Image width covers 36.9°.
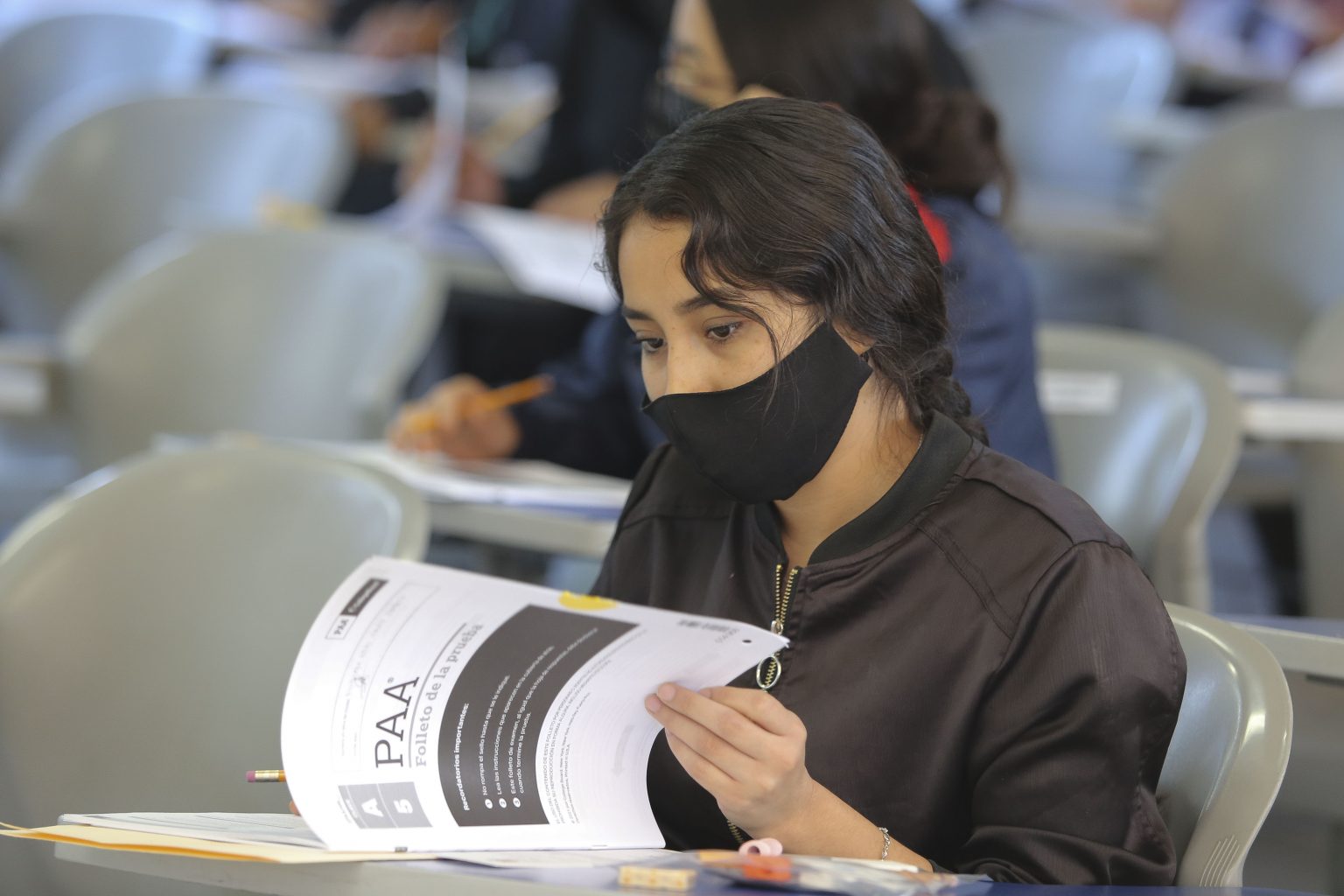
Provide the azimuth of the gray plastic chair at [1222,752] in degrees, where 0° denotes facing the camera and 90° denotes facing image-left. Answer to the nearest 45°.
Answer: approximately 45°

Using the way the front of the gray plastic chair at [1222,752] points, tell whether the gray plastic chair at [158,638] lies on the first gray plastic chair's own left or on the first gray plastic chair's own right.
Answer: on the first gray plastic chair's own right

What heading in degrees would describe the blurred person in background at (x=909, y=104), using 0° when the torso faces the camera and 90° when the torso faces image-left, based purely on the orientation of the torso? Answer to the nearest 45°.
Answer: approximately 90°

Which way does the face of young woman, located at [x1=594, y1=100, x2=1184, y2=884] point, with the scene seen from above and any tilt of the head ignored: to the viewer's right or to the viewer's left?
to the viewer's left

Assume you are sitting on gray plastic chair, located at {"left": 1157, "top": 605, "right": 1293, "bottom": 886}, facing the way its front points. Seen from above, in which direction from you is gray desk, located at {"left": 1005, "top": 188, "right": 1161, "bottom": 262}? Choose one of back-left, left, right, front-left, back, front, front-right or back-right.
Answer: back-right

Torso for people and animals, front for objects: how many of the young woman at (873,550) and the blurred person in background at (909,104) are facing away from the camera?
0

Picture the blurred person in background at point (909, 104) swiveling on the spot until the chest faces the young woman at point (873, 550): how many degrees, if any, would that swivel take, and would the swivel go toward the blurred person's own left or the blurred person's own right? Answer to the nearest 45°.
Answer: approximately 90° to the blurred person's own left
